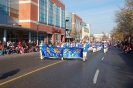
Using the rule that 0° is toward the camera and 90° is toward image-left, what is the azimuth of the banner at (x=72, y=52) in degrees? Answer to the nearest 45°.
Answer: approximately 0°

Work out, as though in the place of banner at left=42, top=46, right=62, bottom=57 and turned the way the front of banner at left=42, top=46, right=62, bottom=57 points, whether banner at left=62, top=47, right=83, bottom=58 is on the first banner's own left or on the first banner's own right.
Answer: on the first banner's own left

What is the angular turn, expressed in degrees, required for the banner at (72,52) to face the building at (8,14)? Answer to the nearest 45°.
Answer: approximately 135° to its right

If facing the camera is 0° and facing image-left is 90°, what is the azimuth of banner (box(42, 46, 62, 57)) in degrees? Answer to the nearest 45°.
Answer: approximately 0°

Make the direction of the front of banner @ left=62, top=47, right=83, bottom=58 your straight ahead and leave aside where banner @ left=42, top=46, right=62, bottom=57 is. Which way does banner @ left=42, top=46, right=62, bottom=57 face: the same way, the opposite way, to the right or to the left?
the same way

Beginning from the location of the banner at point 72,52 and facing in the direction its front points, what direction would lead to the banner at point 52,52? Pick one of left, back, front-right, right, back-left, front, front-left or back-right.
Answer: right

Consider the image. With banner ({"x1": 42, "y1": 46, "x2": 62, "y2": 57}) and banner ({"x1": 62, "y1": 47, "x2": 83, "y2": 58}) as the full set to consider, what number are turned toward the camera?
2

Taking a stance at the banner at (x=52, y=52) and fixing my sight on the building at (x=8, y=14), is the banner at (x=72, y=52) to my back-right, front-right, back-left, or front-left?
back-right

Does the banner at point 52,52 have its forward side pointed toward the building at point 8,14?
no

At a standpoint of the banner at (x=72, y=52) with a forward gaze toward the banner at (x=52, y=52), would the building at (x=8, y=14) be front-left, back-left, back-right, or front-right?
front-right
